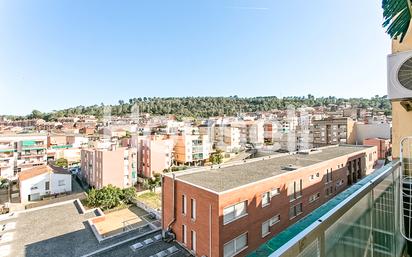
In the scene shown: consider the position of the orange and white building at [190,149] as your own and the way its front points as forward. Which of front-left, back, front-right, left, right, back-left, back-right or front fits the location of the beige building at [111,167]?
right

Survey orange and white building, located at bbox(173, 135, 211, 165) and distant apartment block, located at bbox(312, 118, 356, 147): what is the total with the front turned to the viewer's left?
0

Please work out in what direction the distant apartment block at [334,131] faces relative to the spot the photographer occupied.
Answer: facing the viewer

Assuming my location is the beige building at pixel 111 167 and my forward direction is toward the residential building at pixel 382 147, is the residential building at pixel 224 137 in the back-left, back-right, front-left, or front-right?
front-left

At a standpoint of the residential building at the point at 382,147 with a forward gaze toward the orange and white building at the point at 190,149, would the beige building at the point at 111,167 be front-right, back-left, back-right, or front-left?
front-left

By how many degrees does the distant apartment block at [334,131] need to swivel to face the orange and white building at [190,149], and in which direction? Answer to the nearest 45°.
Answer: approximately 45° to its right

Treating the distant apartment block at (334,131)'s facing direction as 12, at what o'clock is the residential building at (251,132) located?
The residential building is roughly at 4 o'clock from the distant apartment block.

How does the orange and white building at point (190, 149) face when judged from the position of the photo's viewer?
facing the viewer and to the right of the viewer

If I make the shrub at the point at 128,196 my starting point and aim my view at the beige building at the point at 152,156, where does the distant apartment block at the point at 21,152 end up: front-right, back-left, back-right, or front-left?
front-left

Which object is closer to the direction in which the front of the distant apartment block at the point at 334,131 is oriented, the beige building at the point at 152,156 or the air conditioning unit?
the air conditioning unit

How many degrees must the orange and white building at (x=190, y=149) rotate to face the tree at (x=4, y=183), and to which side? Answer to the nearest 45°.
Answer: approximately 90° to its right

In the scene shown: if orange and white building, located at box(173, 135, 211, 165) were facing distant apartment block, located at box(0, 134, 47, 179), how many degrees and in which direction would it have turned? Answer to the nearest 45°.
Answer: approximately 135° to its right

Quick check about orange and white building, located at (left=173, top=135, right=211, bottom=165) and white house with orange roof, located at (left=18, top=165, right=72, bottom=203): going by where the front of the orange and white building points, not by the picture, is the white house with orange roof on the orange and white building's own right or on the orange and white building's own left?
on the orange and white building's own right

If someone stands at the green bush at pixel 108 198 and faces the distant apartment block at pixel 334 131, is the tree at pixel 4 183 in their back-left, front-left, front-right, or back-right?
back-left

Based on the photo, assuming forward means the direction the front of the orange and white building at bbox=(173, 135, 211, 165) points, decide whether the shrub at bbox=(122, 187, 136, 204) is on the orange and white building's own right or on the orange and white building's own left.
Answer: on the orange and white building's own right

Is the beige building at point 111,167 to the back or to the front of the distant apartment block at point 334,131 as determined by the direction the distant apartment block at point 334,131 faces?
to the front

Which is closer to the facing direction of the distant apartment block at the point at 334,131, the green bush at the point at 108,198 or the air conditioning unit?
the air conditioning unit

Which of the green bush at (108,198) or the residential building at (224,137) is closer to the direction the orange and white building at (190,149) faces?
the green bush

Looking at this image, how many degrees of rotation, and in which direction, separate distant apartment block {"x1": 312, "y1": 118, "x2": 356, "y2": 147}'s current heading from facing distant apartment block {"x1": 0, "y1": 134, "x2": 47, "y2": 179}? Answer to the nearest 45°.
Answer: approximately 45° to its right
